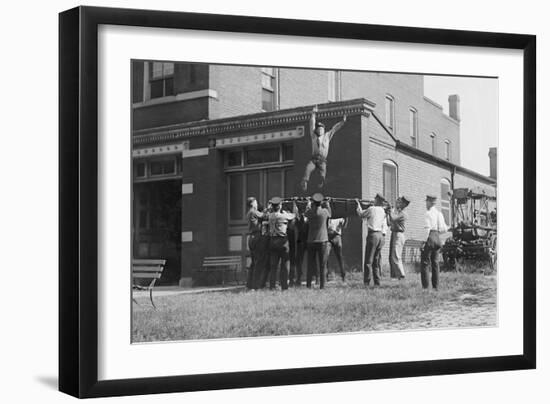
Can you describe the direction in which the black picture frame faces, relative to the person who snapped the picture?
facing the viewer and to the right of the viewer
